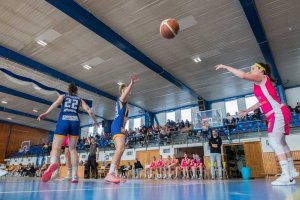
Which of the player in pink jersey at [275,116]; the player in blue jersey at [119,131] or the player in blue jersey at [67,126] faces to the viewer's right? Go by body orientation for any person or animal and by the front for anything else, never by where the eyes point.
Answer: the player in blue jersey at [119,131]

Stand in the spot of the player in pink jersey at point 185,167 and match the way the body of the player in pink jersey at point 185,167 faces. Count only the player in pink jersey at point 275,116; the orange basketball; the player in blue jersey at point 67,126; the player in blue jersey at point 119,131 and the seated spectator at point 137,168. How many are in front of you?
4

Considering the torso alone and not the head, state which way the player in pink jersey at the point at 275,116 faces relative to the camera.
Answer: to the viewer's left

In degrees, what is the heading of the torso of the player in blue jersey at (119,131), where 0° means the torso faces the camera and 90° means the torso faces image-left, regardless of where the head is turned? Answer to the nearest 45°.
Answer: approximately 270°

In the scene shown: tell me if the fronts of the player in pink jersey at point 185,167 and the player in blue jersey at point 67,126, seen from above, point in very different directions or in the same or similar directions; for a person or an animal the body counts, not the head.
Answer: very different directions

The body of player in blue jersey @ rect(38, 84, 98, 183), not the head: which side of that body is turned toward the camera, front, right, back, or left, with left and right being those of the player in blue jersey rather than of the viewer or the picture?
back

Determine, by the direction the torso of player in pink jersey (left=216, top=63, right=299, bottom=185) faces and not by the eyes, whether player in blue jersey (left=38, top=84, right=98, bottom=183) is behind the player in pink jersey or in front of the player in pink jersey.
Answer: in front

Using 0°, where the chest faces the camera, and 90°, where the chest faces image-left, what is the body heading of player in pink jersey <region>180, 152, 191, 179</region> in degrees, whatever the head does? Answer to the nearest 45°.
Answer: approximately 0°

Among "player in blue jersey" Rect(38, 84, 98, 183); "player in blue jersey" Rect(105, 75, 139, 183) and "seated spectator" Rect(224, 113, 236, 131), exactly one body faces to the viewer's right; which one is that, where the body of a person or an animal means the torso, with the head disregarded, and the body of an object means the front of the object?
"player in blue jersey" Rect(105, 75, 139, 183)

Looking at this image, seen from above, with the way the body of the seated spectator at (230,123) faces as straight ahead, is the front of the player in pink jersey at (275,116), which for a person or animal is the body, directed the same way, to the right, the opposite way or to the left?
to the right

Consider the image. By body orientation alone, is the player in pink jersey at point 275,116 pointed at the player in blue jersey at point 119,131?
yes

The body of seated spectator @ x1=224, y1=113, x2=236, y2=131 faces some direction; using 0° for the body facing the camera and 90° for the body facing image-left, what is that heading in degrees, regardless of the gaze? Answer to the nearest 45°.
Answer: approximately 0°
